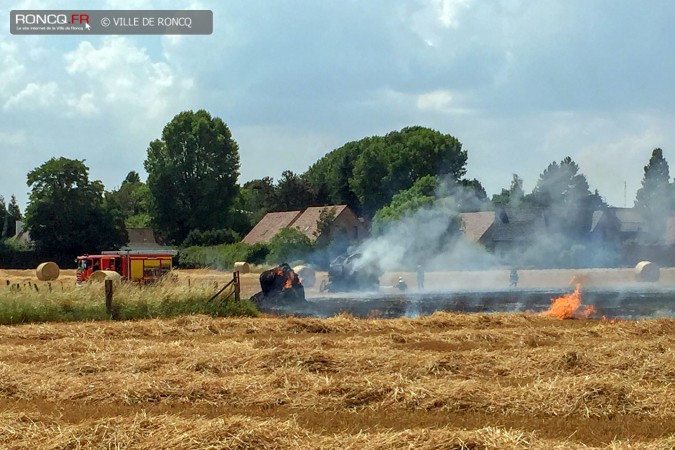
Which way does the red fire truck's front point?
to the viewer's left

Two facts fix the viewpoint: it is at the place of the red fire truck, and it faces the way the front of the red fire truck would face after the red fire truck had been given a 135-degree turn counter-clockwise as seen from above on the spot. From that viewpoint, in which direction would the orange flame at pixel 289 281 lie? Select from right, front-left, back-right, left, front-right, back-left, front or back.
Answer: front

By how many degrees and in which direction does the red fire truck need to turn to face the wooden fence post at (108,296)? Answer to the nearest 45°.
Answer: approximately 90° to its left
